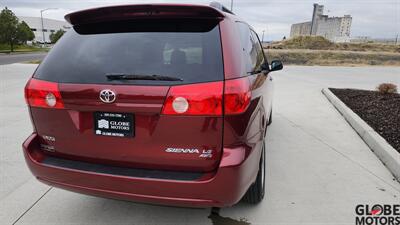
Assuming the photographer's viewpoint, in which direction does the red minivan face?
facing away from the viewer and to the right of the viewer

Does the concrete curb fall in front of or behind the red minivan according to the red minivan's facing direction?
in front

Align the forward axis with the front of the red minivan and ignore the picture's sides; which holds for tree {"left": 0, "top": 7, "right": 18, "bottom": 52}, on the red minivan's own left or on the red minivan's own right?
on the red minivan's own left
